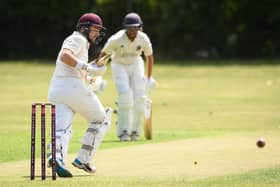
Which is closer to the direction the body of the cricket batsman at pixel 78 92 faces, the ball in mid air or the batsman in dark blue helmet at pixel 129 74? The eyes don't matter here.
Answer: the ball in mid air

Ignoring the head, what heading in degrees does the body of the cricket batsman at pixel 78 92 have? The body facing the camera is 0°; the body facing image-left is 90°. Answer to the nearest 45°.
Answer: approximately 270°

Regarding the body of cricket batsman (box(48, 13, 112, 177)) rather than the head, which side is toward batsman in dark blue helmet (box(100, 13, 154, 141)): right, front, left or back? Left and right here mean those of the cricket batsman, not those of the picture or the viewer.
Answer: left

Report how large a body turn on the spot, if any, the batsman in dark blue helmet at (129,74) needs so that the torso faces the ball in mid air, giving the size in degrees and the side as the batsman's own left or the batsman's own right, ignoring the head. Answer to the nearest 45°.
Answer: approximately 45° to the batsman's own left
